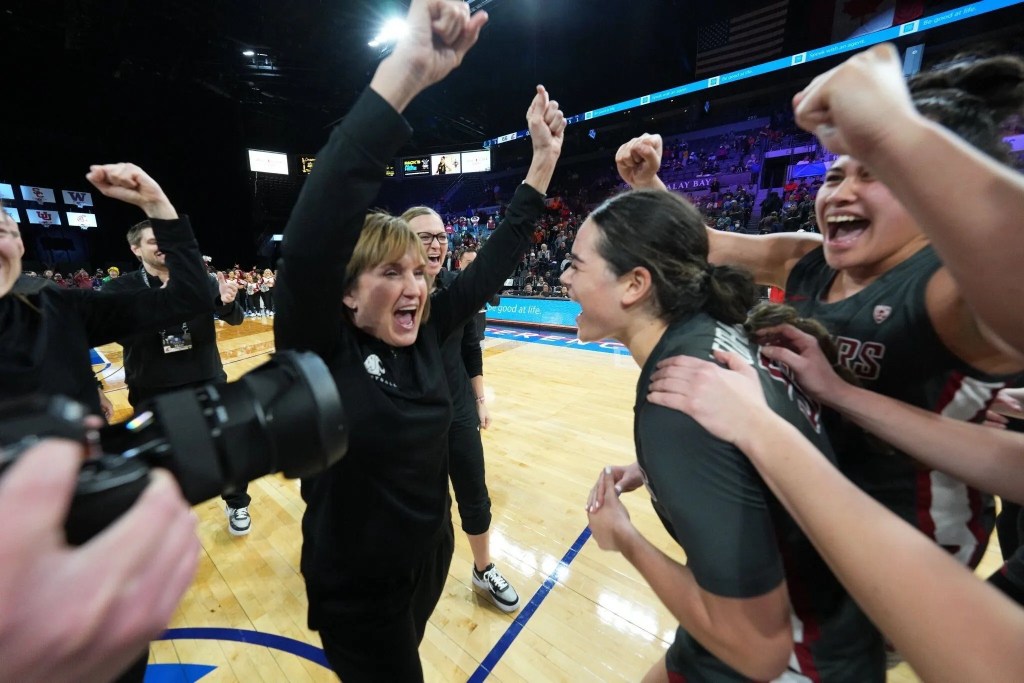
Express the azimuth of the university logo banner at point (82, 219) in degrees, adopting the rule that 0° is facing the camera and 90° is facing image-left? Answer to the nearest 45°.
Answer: approximately 0°

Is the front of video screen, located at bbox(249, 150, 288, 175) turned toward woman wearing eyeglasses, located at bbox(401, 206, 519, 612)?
yes

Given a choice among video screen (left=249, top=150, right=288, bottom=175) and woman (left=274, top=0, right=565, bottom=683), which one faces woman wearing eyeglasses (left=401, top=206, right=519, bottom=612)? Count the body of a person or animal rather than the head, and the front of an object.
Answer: the video screen

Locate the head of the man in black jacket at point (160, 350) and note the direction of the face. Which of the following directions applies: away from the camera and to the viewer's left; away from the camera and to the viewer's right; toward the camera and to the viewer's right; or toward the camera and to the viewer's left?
toward the camera and to the viewer's right

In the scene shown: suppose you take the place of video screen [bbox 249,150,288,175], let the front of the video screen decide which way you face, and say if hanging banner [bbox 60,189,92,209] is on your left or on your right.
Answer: on your right

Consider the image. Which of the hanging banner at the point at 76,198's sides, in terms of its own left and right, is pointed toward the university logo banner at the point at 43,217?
right

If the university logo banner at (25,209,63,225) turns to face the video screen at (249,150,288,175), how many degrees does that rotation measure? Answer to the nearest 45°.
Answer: approximately 45° to its left
